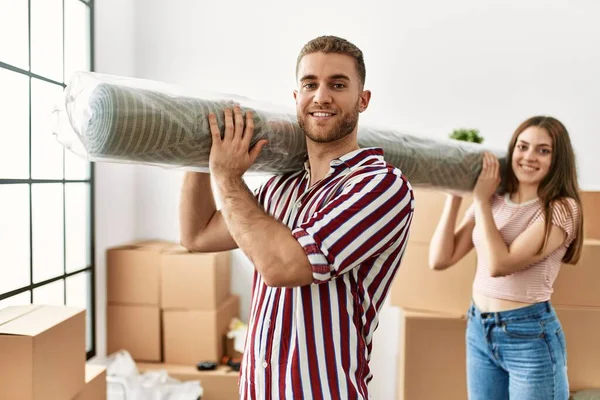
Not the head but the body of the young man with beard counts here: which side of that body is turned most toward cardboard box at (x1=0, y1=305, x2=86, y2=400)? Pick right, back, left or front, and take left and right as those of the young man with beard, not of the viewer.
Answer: right

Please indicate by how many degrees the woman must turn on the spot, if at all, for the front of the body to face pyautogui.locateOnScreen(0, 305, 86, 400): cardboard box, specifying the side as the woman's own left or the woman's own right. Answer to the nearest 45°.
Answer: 0° — they already face it

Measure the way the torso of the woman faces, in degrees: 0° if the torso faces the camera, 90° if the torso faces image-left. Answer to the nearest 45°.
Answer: approximately 45°

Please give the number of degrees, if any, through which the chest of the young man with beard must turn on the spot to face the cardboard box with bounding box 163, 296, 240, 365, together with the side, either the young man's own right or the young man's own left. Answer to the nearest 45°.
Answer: approximately 135° to the young man's own right

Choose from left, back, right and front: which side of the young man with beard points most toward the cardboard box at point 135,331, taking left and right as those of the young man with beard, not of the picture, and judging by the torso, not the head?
right

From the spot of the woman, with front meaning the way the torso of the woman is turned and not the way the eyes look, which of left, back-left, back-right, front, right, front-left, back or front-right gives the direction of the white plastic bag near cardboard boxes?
front-right

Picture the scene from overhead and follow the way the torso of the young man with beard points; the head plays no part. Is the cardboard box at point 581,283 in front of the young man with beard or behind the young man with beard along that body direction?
behind
